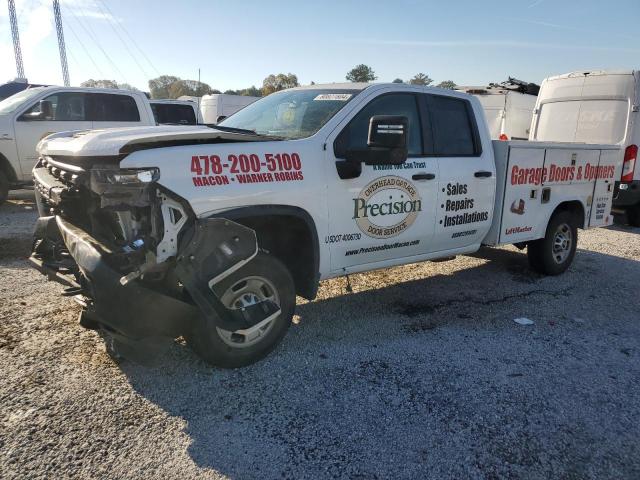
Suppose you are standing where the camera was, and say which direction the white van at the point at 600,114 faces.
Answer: facing away from the viewer and to the right of the viewer

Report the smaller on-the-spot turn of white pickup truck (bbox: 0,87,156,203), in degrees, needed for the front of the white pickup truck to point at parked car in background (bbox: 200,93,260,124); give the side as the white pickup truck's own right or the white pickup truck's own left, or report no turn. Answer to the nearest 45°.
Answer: approximately 180°

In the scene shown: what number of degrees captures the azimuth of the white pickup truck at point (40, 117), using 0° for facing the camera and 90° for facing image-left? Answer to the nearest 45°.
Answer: approximately 45°

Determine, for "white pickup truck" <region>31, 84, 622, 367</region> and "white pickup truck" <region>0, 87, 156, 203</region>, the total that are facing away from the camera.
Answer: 0

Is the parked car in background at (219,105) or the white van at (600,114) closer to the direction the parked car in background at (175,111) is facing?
the parked car in background

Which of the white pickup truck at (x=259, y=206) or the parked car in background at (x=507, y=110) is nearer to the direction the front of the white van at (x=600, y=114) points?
the parked car in background

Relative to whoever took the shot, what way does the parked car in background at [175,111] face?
facing away from the viewer
